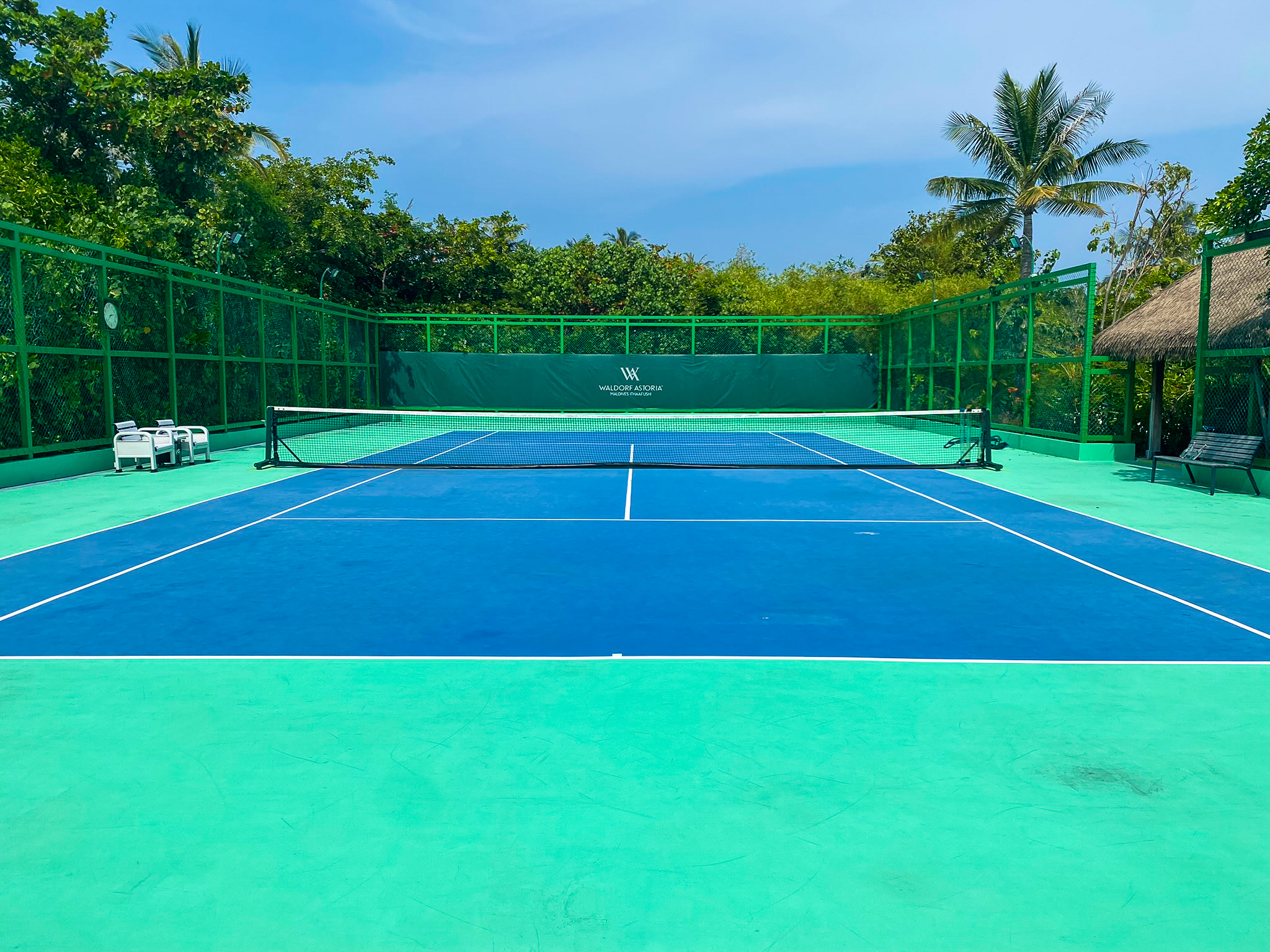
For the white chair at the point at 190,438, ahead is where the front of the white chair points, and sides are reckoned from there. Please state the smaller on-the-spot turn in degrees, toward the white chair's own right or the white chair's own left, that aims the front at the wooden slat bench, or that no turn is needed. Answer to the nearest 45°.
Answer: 0° — it already faces it

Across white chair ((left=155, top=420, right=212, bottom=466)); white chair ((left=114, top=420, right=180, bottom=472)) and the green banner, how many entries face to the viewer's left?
0

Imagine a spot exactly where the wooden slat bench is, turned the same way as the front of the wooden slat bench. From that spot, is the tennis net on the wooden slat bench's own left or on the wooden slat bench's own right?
on the wooden slat bench's own right

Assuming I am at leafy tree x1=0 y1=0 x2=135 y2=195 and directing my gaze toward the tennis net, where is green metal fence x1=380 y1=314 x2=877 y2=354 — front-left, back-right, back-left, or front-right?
front-left

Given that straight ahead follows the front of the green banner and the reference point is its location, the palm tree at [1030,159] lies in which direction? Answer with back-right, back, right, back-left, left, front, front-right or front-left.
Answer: left

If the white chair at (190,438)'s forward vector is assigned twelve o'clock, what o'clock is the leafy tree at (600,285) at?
The leafy tree is roughly at 9 o'clock from the white chair.

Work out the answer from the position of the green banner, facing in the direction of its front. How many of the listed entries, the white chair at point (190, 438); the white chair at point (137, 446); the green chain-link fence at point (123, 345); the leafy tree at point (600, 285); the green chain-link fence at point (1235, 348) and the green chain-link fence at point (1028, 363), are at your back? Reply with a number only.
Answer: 1

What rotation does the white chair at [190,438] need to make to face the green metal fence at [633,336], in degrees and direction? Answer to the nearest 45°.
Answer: approximately 90° to its left

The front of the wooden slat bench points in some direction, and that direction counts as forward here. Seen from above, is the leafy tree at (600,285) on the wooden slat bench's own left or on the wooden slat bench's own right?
on the wooden slat bench's own right

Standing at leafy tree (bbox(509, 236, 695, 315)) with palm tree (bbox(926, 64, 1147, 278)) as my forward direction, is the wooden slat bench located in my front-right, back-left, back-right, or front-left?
front-right

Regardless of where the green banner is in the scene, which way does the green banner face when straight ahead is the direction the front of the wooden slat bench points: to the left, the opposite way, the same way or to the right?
to the left

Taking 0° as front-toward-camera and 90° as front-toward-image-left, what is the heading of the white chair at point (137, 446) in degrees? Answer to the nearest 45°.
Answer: approximately 315°

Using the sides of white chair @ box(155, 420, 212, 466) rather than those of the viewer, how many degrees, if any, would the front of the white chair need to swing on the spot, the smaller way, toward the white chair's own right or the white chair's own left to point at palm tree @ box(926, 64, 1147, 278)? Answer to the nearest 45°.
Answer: approximately 45° to the white chair's own left

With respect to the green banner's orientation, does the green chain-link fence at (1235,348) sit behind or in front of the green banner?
in front

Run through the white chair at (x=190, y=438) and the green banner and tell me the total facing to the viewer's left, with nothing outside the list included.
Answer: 0

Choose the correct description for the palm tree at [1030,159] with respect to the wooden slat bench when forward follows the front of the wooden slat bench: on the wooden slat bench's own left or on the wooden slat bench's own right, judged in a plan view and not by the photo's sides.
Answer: on the wooden slat bench's own right

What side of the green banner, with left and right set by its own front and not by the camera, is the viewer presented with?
front

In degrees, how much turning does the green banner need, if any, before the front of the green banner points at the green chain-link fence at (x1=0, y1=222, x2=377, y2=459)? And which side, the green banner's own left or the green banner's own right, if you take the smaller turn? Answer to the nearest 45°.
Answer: approximately 45° to the green banner's own right

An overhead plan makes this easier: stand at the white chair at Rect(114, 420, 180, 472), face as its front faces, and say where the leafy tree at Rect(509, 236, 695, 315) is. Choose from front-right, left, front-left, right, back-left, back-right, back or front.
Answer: left
